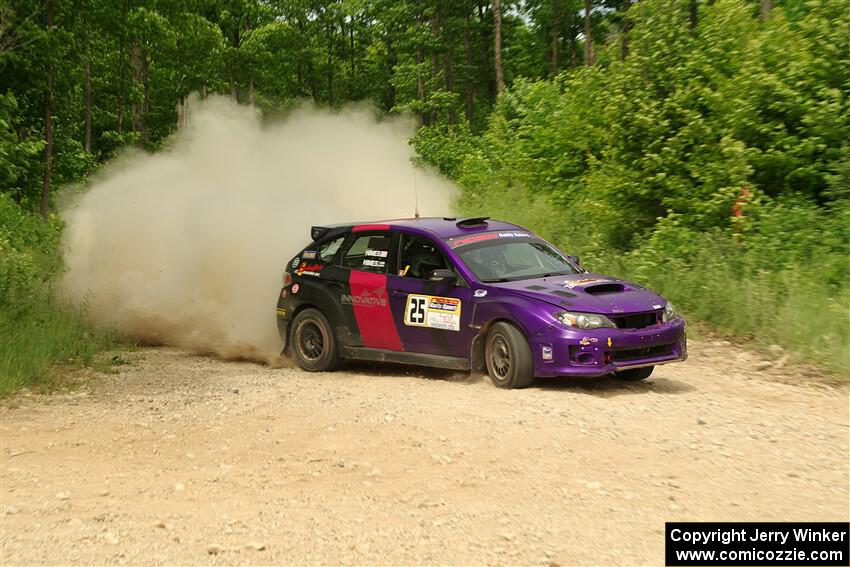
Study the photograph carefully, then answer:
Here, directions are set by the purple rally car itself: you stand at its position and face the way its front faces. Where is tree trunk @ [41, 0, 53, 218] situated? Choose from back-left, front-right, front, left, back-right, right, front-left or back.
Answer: back

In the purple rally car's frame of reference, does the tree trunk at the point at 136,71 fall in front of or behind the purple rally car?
behind

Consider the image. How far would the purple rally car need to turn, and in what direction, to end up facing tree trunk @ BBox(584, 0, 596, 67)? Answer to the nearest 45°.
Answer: approximately 135° to its left

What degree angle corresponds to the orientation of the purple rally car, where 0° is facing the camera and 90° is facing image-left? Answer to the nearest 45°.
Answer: approximately 315°

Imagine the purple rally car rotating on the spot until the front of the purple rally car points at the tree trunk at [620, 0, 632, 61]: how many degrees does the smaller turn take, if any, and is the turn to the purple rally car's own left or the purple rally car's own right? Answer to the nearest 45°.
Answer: approximately 135° to the purple rally car's own left

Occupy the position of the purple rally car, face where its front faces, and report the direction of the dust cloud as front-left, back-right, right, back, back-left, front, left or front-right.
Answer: back
